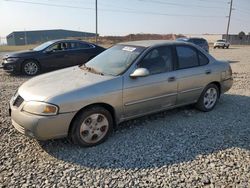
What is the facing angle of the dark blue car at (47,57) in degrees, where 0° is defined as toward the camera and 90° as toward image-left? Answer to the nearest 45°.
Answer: approximately 45°

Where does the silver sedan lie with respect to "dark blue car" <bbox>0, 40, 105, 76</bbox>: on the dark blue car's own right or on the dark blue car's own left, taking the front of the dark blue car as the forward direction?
on the dark blue car's own left

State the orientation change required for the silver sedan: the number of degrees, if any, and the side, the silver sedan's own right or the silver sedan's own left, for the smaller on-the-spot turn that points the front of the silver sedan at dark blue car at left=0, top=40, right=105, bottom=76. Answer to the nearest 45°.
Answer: approximately 90° to the silver sedan's own right

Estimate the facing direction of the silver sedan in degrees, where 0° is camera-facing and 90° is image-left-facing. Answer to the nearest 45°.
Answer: approximately 45°
